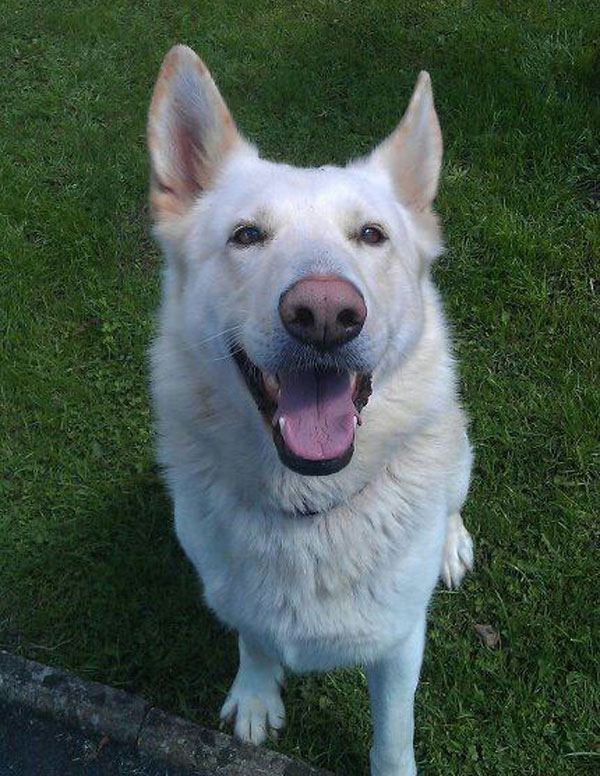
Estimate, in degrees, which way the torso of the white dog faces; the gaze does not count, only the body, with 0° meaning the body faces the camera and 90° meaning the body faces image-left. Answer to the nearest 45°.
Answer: approximately 0°
